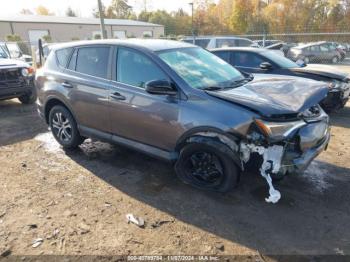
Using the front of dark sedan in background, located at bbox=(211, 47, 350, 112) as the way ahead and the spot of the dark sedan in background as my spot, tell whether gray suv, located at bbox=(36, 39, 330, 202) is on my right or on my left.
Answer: on my right

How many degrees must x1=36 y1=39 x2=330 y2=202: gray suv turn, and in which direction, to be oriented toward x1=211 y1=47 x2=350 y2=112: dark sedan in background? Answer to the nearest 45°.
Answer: approximately 90° to its left

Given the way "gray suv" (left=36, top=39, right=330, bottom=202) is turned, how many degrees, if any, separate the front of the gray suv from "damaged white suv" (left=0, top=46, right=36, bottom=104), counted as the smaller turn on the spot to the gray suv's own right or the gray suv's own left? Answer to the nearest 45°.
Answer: approximately 180°

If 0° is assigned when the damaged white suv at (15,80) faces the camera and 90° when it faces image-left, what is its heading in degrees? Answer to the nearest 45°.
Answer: approximately 315°

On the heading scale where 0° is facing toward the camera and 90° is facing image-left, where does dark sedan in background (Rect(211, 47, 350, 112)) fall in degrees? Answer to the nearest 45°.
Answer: approximately 315°

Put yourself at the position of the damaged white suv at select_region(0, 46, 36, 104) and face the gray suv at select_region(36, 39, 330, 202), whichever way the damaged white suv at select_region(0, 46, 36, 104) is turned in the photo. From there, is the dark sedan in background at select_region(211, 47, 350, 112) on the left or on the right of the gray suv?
left
